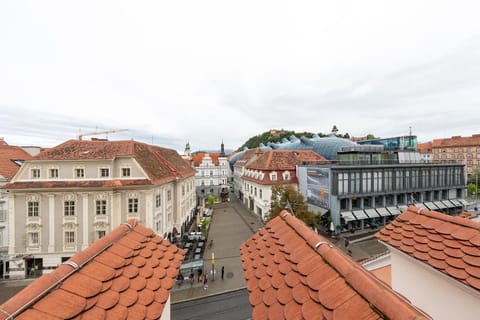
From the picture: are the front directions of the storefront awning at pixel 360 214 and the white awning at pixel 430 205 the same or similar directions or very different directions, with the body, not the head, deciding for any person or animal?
same or similar directions

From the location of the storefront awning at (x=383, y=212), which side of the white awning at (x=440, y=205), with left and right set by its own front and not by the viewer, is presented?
right

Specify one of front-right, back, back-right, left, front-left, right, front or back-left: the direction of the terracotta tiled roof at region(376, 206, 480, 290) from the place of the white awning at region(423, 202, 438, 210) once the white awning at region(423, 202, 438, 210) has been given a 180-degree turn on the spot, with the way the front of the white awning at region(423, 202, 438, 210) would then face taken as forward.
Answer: back-left

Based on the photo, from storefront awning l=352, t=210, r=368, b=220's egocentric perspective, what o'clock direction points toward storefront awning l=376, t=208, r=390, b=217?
storefront awning l=376, t=208, r=390, b=217 is roughly at 9 o'clock from storefront awning l=352, t=210, r=368, b=220.

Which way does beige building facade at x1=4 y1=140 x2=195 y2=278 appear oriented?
toward the camera

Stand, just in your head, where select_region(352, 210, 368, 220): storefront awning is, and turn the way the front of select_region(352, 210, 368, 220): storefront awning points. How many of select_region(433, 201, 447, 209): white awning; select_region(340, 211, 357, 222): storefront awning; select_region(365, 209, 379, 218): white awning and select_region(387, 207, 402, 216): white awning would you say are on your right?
1

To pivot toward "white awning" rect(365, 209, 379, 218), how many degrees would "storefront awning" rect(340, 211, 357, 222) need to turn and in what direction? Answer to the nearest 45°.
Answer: approximately 90° to its left

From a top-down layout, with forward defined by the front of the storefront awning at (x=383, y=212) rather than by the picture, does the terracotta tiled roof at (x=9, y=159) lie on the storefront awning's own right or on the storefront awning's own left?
on the storefront awning's own right

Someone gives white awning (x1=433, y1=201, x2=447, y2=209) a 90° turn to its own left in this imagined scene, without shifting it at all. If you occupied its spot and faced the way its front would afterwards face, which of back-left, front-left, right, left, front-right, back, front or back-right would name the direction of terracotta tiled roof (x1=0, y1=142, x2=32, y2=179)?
back

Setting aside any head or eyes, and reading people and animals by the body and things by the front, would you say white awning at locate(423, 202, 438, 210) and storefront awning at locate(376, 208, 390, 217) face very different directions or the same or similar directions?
same or similar directions

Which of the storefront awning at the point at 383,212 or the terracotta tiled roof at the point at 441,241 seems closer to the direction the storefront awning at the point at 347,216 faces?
the terracotta tiled roof

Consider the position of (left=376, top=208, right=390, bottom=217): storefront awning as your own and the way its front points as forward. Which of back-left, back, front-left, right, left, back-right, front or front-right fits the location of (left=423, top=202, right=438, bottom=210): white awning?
left

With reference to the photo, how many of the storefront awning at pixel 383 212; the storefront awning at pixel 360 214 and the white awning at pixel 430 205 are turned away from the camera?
0

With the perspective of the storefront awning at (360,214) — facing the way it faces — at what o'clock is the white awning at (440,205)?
The white awning is roughly at 9 o'clock from the storefront awning.

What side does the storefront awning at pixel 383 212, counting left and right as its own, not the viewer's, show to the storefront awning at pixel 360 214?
right
